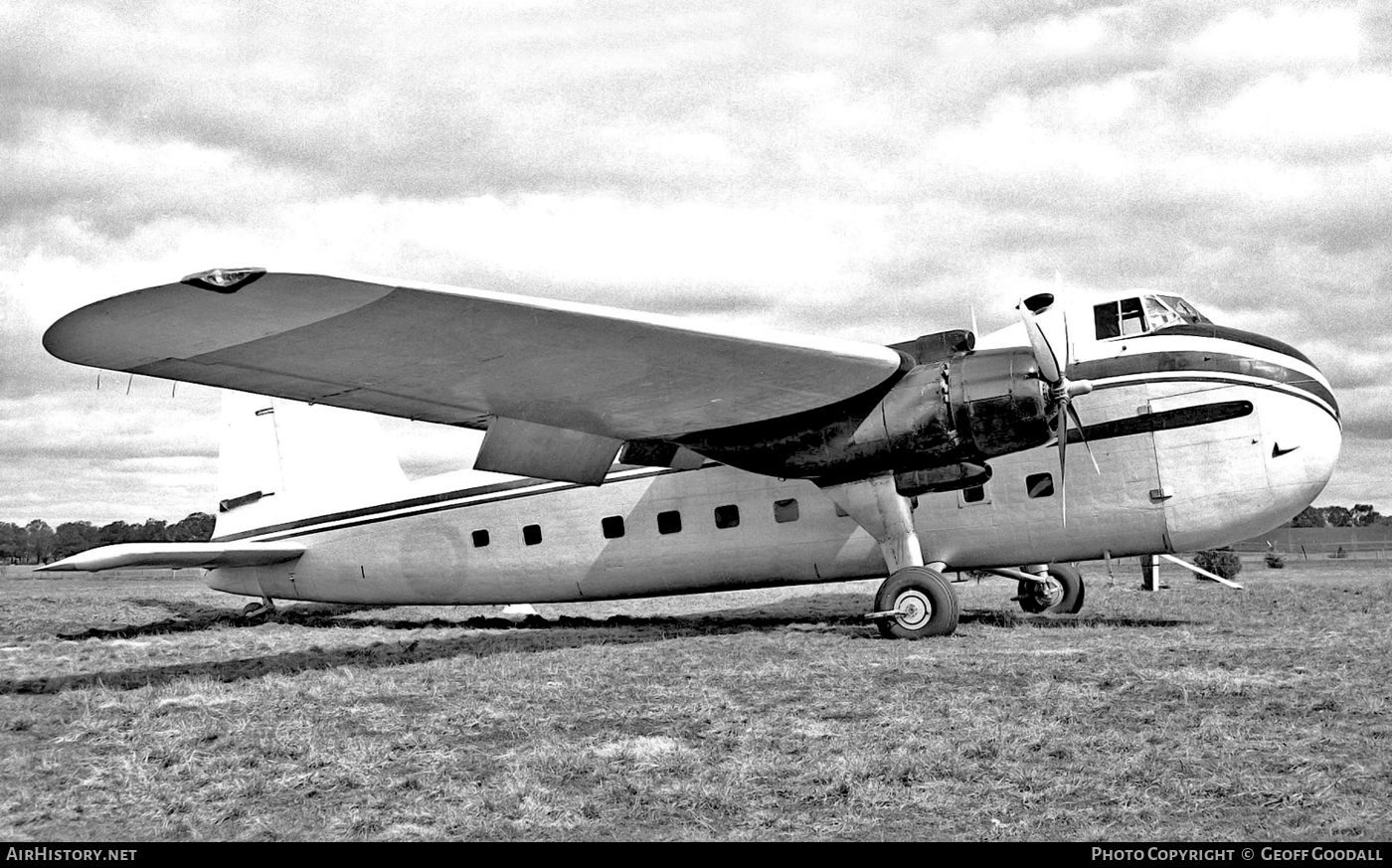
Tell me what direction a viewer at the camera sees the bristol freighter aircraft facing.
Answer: facing the viewer and to the right of the viewer

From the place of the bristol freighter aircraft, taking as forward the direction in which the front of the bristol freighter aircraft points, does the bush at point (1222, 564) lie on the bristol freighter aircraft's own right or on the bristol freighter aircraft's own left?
on the bristol freighter aircraft's own left
